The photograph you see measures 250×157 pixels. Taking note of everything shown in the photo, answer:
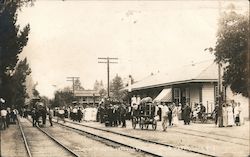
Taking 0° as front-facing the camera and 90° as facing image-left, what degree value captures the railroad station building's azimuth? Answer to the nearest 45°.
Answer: approximately 45°

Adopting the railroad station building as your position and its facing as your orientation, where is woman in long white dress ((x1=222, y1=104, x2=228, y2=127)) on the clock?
The woman in long white dress is roughly at 10 o'clock from the railroad station building.

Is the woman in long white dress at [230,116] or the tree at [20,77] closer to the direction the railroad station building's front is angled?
the tree

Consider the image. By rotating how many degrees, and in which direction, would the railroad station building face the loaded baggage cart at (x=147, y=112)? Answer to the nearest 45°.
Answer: approximately 45° to its left

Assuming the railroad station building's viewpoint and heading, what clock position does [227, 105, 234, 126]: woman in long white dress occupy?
The woman in long white dress is roughly at 10 o'clock from the railroad station building.
